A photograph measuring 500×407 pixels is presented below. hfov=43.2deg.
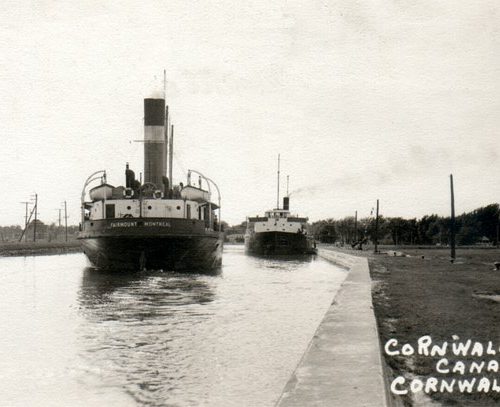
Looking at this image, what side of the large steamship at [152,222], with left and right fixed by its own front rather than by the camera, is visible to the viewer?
back
